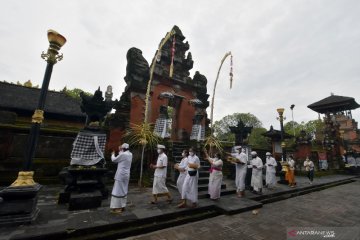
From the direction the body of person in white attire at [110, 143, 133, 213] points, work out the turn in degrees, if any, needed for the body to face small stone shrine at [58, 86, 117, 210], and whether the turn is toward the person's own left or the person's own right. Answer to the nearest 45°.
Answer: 0° — they already face it

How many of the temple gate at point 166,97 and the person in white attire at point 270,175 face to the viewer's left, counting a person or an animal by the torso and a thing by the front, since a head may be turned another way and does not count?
1

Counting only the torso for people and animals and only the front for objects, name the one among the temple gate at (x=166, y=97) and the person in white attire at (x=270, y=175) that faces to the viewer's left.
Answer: the person in white attire

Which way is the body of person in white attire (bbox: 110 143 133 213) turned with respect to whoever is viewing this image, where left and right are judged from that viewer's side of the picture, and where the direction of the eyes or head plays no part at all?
facing away from the viewer and to the left of the viewer

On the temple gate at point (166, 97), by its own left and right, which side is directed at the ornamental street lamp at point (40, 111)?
right

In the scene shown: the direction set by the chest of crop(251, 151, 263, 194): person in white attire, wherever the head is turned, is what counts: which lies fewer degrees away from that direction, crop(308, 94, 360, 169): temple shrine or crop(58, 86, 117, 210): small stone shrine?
the small stone shrine

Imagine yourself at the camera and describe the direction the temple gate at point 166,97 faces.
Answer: facing the viewer and to the right of the viewer

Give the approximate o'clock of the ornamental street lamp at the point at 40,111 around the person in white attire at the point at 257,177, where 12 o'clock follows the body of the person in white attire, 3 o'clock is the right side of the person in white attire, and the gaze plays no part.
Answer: The ornamental street lamp is roughly at 12 o'clock from the person in white attire.

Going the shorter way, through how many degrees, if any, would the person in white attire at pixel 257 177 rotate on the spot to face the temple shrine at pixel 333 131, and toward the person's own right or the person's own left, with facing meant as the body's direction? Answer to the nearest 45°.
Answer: approximately 180°

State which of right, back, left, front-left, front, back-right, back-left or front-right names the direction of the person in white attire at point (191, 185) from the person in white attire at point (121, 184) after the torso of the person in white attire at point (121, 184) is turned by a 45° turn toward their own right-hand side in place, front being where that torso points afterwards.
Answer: right

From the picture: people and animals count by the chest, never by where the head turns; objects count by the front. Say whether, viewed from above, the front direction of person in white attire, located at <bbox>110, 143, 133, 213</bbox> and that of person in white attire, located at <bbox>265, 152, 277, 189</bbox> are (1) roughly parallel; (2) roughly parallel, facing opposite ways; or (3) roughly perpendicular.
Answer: roughly parallel

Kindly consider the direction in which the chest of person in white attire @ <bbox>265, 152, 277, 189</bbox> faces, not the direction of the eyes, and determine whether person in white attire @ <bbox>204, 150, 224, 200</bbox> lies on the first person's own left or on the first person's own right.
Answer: on the first person's own left

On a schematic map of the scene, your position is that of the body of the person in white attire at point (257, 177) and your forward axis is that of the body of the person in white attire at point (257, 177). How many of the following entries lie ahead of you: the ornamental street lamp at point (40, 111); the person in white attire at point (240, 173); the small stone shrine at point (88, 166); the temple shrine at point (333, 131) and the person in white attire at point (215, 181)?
4

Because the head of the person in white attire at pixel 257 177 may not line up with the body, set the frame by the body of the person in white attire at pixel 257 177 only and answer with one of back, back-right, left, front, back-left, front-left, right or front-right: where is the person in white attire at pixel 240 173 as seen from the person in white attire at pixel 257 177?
front

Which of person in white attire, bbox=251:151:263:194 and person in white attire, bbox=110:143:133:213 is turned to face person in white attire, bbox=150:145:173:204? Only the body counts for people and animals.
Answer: person in white attire, bbox=251:151:263:194
